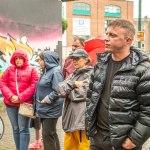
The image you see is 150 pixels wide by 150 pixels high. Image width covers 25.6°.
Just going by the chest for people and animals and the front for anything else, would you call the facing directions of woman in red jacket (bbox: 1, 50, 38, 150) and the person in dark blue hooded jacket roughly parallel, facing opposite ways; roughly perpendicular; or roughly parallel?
roughly perpendicular

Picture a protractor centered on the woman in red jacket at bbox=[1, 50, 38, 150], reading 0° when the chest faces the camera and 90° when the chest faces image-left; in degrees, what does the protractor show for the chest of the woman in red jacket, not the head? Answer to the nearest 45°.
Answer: approximately 0°

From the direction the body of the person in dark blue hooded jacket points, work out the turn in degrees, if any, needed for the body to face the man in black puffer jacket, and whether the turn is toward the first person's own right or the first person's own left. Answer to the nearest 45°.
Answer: approximately 90° to the first person's own left

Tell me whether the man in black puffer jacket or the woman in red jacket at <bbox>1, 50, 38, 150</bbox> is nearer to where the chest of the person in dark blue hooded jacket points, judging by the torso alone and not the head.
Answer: the woman in red jacket

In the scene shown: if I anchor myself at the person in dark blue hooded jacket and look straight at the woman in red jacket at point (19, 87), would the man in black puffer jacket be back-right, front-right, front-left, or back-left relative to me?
back-left

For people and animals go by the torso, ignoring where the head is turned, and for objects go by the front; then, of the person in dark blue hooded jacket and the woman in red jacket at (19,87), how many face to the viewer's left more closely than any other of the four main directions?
1

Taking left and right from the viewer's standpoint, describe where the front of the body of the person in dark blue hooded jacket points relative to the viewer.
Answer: facing to the left of the viewer

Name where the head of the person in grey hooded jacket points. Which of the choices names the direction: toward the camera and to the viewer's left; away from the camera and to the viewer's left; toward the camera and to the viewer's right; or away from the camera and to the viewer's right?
toward the camera and to the viewer's left

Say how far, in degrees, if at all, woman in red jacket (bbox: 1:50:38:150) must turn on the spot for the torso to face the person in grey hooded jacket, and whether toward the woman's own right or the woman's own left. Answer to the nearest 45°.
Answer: approximately 45° to the woman's own left

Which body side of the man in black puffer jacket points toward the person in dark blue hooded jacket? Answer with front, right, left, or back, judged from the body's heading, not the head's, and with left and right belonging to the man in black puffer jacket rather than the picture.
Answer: right

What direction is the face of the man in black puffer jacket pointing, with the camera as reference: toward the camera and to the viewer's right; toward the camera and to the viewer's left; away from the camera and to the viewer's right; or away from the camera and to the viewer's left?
toward the camera and to the viewer's left
